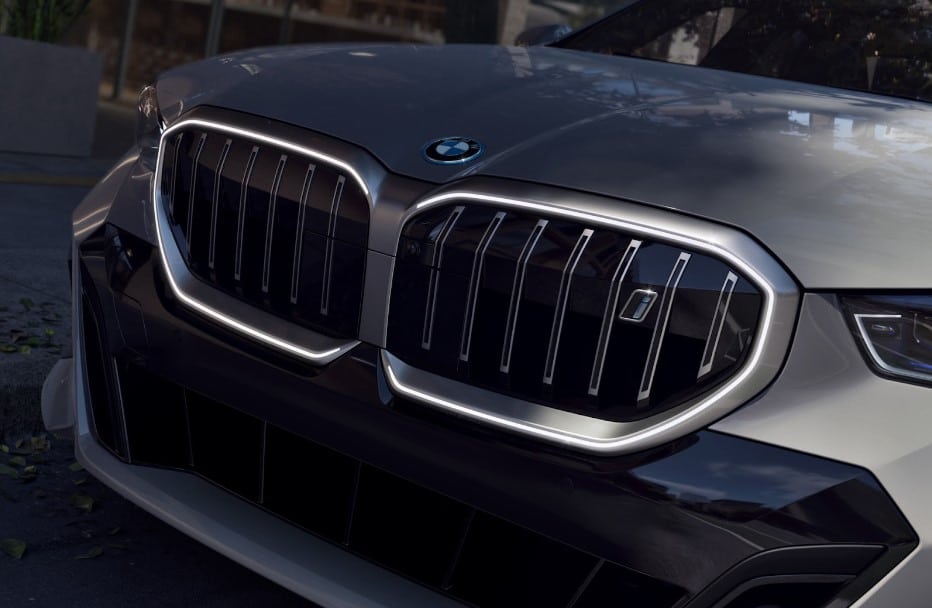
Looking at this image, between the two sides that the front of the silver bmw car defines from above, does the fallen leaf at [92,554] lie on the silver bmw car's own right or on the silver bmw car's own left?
on the silver bmw car's own right

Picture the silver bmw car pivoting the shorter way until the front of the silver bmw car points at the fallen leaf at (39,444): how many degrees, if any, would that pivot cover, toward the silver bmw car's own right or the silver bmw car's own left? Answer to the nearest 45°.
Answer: approximately 90° to the silver bmw car's own right

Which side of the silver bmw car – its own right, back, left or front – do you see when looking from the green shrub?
right

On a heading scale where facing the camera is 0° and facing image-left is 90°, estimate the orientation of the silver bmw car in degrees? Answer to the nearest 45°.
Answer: approximately 45°

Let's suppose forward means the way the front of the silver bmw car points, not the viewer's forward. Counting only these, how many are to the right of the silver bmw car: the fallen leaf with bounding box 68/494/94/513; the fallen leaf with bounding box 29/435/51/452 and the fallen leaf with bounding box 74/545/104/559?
3

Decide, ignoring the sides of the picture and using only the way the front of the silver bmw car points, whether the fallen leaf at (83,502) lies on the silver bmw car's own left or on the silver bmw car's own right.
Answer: on the silver bmw car's own right

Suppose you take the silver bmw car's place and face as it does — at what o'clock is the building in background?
The building in background is roughly at 4 o'clock from the silver bmw car.
